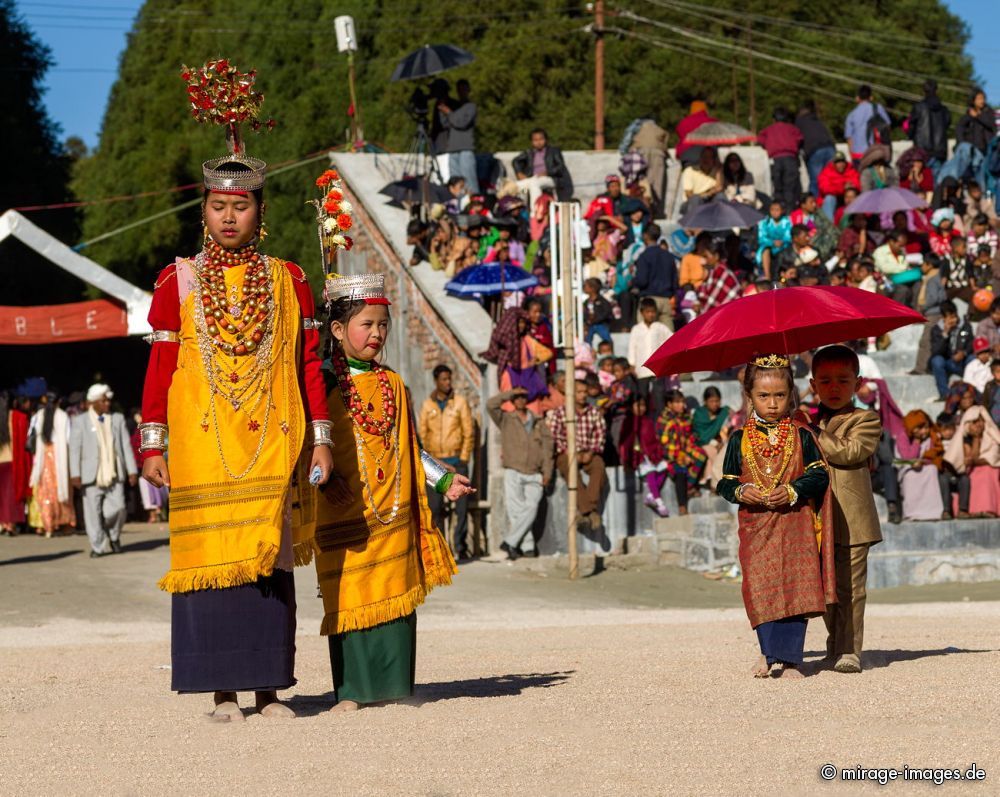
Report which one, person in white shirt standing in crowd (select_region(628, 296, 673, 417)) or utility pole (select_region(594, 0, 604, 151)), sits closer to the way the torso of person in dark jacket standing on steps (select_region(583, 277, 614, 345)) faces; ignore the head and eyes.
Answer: the person in white shirt standing in crowd

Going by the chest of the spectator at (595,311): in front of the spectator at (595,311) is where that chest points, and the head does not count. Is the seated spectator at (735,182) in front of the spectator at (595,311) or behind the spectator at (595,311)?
behind

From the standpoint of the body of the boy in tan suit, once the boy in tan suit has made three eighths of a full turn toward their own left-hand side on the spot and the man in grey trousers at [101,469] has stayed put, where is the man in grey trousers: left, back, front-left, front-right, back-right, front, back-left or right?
back-left

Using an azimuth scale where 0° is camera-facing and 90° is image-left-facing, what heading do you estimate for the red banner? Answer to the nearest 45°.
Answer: approximately 0°

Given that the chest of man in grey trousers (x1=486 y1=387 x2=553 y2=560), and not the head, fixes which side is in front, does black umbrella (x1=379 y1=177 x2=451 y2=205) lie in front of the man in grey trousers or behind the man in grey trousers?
behind

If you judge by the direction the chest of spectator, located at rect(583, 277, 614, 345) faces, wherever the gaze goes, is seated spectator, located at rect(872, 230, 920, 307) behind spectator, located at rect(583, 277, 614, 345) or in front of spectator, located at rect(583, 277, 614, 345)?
behind

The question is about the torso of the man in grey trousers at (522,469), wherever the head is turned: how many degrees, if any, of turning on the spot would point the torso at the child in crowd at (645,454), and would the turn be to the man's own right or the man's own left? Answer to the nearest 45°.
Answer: approximately 90° to the man's own left
